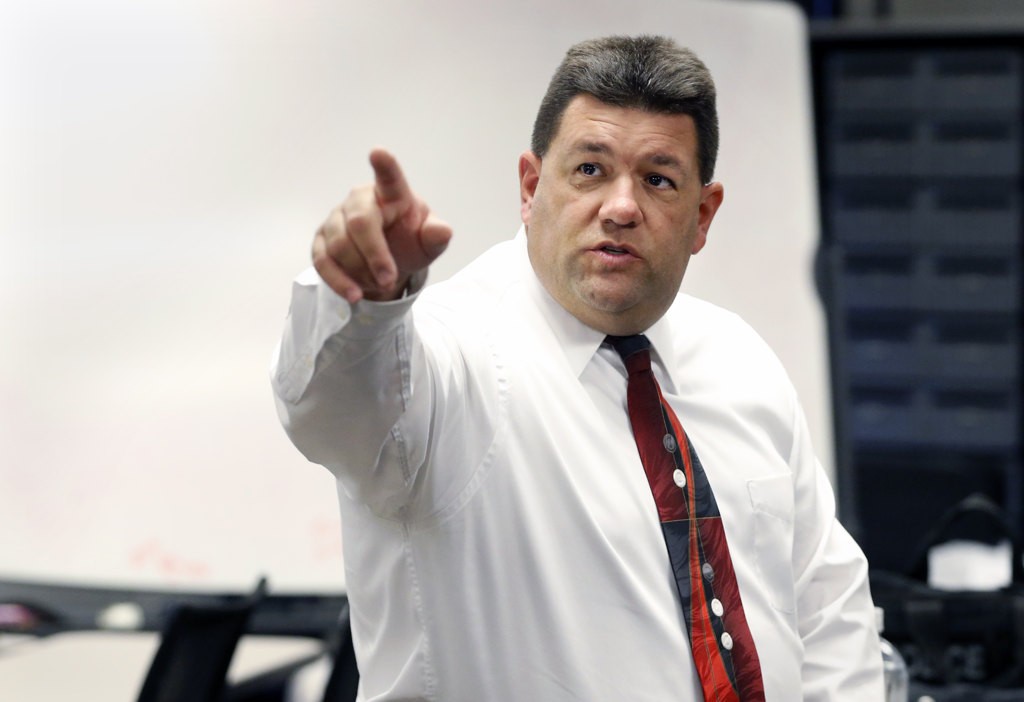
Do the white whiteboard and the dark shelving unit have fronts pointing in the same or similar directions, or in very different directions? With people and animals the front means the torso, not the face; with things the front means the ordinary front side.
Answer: same or similar directions

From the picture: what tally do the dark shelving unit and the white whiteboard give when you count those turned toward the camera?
2

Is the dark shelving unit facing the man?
yes

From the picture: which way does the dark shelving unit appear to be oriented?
toward the camera

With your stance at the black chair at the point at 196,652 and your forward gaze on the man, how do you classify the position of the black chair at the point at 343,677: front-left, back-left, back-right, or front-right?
front-left

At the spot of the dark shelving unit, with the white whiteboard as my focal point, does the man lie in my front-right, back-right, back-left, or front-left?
front-left
